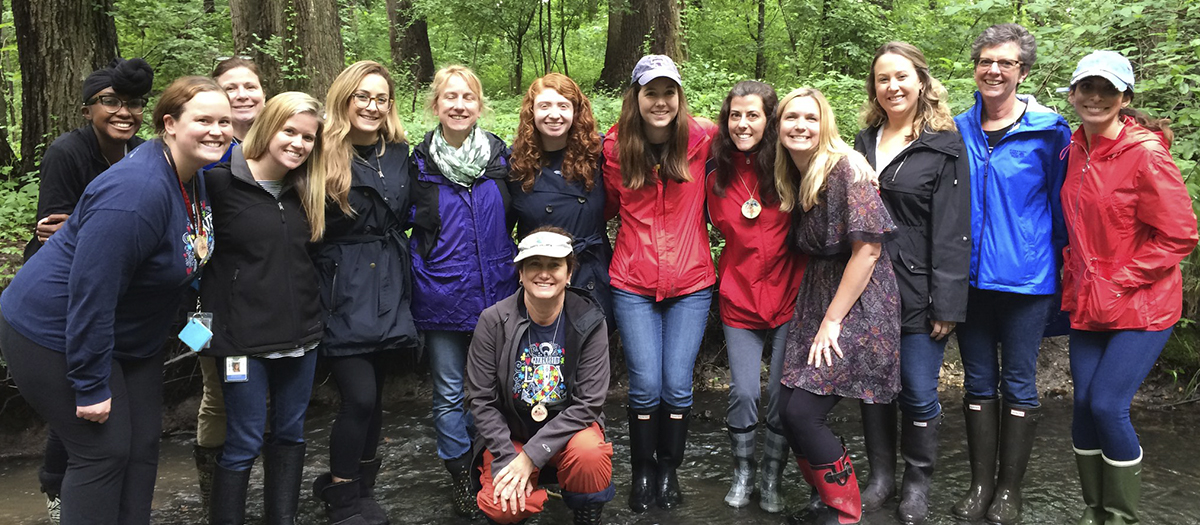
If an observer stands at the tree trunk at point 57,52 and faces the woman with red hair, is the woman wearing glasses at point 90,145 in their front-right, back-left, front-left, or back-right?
front-right

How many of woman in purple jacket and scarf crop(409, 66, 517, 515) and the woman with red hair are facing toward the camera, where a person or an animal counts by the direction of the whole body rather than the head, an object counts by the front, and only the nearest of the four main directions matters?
2

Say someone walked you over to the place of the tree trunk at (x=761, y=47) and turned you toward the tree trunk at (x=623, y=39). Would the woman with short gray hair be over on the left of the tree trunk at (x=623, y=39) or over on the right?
left

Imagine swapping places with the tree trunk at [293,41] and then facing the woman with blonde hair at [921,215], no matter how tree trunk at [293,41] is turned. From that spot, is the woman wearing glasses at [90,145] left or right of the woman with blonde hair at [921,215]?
right

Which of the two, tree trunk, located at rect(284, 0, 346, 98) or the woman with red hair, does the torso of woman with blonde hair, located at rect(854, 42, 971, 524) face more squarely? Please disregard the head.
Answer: the woman with red hair

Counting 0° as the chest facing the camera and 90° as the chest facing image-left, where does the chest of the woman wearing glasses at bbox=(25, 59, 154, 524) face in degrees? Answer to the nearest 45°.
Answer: approximately 315°

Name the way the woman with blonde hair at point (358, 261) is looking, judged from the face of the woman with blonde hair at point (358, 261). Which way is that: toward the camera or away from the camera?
toward the camera

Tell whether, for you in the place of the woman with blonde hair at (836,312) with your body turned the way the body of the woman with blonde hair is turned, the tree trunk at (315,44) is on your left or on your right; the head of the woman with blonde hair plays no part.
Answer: on your right

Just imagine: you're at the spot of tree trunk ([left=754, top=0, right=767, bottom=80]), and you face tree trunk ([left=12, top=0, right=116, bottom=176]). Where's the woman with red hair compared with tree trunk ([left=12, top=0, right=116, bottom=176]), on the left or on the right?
left

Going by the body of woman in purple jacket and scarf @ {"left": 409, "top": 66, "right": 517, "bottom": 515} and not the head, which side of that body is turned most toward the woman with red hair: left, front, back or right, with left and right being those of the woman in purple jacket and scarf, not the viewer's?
left

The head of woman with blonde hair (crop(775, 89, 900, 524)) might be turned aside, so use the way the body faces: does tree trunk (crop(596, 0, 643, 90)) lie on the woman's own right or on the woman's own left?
on the woman's own right

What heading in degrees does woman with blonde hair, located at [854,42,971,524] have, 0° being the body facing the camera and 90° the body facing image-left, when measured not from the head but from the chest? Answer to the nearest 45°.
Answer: approximately 45°

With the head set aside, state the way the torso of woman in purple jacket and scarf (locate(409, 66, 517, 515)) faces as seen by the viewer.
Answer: toward the camera

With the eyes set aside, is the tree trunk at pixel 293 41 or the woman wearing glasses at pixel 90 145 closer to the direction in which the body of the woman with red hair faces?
the woman wearing glasses

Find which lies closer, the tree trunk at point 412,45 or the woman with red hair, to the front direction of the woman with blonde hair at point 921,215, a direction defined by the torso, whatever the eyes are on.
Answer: the woman with red hair
